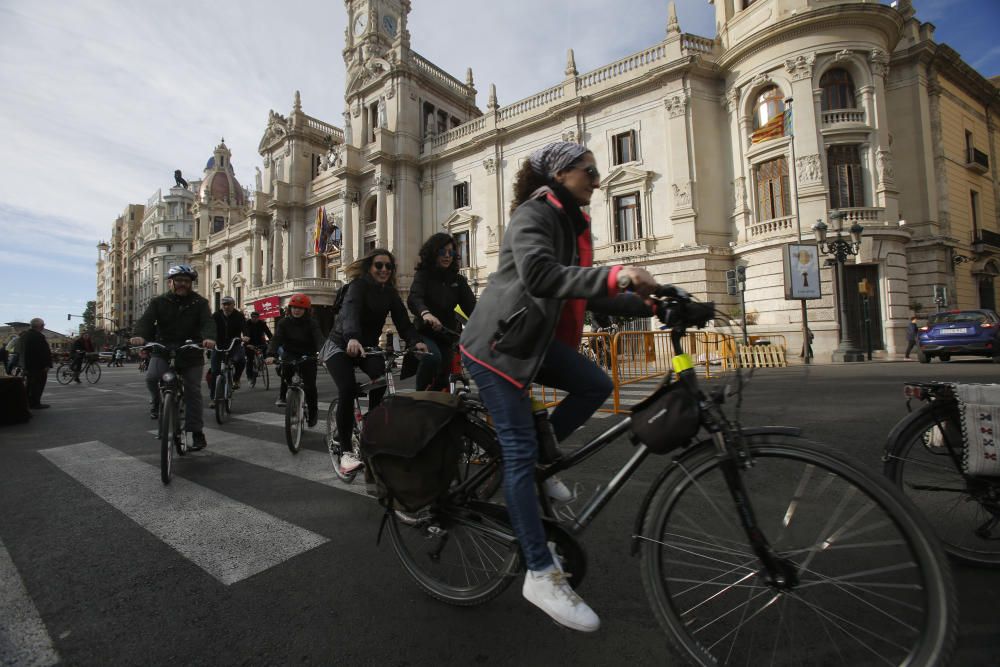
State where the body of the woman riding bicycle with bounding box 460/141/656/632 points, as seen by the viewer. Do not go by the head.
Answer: to the viewer's right

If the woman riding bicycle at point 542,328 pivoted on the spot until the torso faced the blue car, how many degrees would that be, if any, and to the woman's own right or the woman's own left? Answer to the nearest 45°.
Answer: approximately 45° to the woman's own left

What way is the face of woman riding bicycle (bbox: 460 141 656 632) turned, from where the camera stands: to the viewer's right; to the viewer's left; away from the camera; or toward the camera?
to the viewer's right

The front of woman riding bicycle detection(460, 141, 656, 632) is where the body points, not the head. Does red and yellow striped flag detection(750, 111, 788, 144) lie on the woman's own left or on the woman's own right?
on the woman's own left

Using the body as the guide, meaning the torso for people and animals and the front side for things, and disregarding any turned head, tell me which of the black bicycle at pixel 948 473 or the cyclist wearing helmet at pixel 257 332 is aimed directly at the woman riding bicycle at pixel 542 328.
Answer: the cyclist wearing helmet

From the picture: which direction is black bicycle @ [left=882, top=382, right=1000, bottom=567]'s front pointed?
to the viewer's right

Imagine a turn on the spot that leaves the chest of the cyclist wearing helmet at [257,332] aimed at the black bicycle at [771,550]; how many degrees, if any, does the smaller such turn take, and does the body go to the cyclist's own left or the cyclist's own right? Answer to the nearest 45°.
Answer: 0° — they already face it

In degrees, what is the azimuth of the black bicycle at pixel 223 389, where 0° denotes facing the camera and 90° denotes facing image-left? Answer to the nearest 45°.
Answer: approximately 0°

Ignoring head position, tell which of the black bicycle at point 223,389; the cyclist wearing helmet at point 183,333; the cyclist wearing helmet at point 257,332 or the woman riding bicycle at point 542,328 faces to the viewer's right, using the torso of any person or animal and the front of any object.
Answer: the woman riding bicycle

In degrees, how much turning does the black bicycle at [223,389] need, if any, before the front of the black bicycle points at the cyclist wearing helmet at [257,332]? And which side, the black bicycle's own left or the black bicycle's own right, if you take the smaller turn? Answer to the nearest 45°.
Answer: approximately 180°
